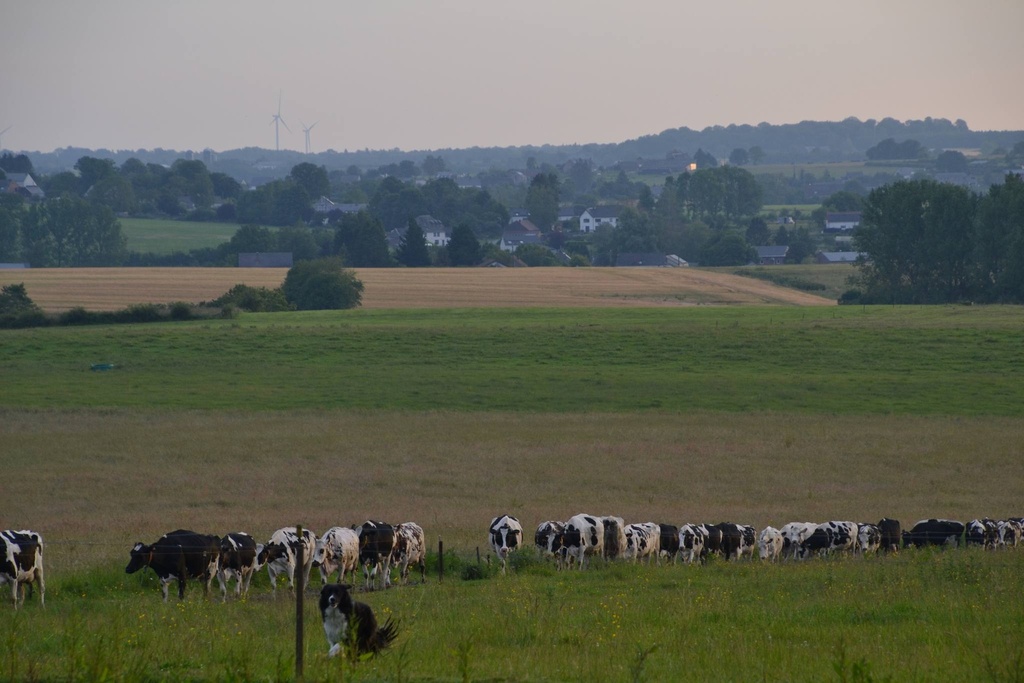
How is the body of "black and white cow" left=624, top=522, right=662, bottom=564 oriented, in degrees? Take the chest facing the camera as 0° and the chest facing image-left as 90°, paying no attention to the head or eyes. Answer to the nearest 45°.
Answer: approximately 45°

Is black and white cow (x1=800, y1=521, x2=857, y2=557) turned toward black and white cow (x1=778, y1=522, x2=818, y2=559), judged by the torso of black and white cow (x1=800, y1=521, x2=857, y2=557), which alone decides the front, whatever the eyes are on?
yes

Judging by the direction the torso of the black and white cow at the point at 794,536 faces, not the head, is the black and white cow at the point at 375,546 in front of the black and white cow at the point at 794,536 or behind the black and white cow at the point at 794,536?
in front

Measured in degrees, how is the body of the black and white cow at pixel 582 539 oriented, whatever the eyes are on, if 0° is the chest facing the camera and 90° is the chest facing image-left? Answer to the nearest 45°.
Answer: approximately 45°

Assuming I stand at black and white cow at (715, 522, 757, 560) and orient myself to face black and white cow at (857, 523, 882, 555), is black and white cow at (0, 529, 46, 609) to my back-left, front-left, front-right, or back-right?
back-right

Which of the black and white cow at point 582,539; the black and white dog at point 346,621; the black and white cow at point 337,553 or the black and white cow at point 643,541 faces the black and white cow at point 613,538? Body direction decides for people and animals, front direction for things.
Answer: the black and white cow at point 643,541

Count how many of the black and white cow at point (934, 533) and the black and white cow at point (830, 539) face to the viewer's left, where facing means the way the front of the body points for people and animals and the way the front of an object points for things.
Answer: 2

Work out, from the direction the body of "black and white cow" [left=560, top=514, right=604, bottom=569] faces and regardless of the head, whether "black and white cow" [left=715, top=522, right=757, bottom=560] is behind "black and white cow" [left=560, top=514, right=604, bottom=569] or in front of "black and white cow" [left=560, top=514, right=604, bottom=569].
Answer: behind

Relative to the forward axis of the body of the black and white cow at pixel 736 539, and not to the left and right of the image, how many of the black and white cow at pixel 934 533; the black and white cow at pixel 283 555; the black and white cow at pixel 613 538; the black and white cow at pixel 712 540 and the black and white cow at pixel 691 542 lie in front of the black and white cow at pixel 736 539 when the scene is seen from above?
4

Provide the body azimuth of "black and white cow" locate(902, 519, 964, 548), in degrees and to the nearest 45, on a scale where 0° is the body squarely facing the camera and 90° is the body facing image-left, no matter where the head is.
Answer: approximately 90°

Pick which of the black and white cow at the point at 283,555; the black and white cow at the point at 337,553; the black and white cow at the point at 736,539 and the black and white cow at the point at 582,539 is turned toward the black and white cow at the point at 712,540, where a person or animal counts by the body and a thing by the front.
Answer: the black and white cow at the point at 736,539

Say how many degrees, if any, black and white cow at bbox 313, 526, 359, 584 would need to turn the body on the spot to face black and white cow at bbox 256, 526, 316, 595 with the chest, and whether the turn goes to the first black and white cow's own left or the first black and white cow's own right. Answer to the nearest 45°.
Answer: approximately 45° to the first black and white cow's own right

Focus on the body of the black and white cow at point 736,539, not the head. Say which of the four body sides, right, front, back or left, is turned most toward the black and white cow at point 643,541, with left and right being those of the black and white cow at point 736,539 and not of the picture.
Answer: front

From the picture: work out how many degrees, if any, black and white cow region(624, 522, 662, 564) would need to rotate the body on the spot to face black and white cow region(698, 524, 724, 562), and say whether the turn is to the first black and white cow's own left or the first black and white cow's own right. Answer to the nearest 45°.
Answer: approximately 180°

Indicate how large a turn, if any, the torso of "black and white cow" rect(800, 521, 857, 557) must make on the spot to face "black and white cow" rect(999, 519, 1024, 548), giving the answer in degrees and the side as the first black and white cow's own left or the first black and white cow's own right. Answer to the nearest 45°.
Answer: approximately 180°

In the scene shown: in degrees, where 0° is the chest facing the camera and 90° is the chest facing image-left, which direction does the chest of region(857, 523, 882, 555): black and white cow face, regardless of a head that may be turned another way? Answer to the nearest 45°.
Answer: approximately 45°
